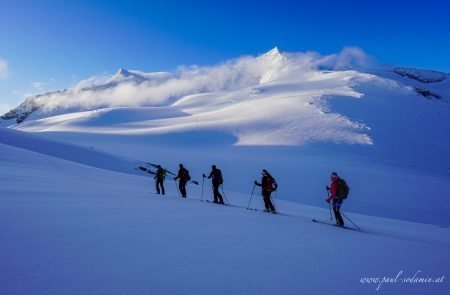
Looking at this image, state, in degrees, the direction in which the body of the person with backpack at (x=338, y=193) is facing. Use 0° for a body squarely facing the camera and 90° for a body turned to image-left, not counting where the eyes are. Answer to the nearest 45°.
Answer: approximately 90°
